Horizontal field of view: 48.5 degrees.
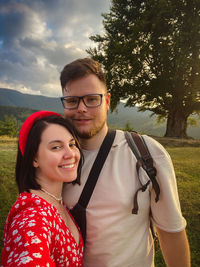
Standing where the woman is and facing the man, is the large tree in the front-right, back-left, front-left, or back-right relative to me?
front-left

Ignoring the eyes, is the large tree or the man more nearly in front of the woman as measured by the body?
the man

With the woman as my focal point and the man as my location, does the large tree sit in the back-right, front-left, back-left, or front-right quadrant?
back-right

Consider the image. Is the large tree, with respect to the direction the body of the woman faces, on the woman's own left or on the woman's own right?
on the woman's own left

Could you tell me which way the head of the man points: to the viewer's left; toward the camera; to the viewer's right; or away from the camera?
toward the camera

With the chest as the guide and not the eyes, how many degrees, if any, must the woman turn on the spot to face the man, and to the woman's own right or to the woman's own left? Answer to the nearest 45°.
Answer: approximately 45° to the woman's own left

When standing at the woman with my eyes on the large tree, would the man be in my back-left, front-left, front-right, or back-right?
front-right
